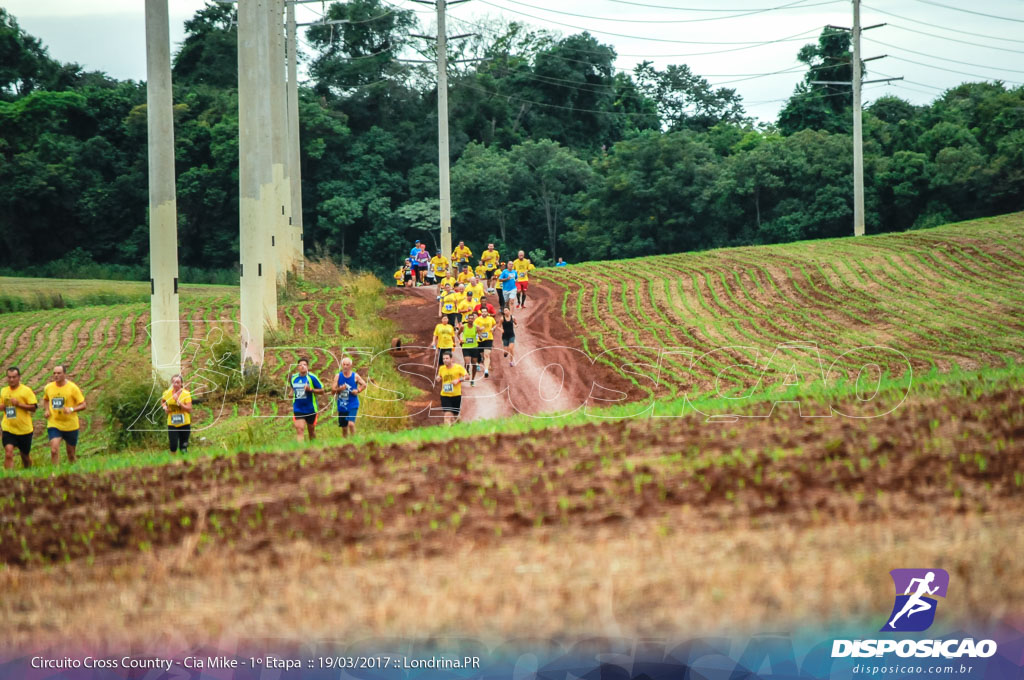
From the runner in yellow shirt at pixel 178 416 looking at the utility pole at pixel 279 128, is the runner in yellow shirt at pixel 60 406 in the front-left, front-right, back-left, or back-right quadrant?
back-left

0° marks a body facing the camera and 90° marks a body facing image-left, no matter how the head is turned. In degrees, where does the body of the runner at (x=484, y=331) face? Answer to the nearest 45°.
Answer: approximately 0°

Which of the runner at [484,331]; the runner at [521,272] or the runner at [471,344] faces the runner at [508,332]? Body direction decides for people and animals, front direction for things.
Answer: the runner at [521,272]

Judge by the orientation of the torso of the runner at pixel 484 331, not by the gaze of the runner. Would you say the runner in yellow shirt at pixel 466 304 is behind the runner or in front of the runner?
behind

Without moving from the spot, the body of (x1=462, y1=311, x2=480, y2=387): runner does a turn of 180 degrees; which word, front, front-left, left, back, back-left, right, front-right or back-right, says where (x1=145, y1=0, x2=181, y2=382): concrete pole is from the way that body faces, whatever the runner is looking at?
left

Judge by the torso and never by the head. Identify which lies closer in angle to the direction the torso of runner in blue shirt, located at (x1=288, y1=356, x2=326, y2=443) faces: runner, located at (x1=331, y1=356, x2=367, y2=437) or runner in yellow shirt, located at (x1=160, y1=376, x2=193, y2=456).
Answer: the runner in yellow shirt

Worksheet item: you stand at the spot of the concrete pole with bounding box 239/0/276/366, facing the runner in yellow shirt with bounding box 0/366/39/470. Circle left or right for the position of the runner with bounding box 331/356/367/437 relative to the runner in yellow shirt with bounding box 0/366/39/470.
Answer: left

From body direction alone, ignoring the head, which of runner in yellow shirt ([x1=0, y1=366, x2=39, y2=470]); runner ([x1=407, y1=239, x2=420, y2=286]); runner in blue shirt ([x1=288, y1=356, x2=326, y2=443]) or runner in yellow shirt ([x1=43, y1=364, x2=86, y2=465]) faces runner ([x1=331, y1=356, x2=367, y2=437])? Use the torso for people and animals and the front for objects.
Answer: runner ([x1=407, y1=239, x2=420, y2=286])

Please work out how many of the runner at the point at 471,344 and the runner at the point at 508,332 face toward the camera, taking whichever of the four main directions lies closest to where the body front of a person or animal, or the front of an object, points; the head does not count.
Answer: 2

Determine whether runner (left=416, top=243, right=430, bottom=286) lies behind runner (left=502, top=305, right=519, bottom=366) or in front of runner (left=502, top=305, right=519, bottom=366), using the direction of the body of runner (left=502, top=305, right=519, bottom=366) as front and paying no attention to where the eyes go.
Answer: behind
